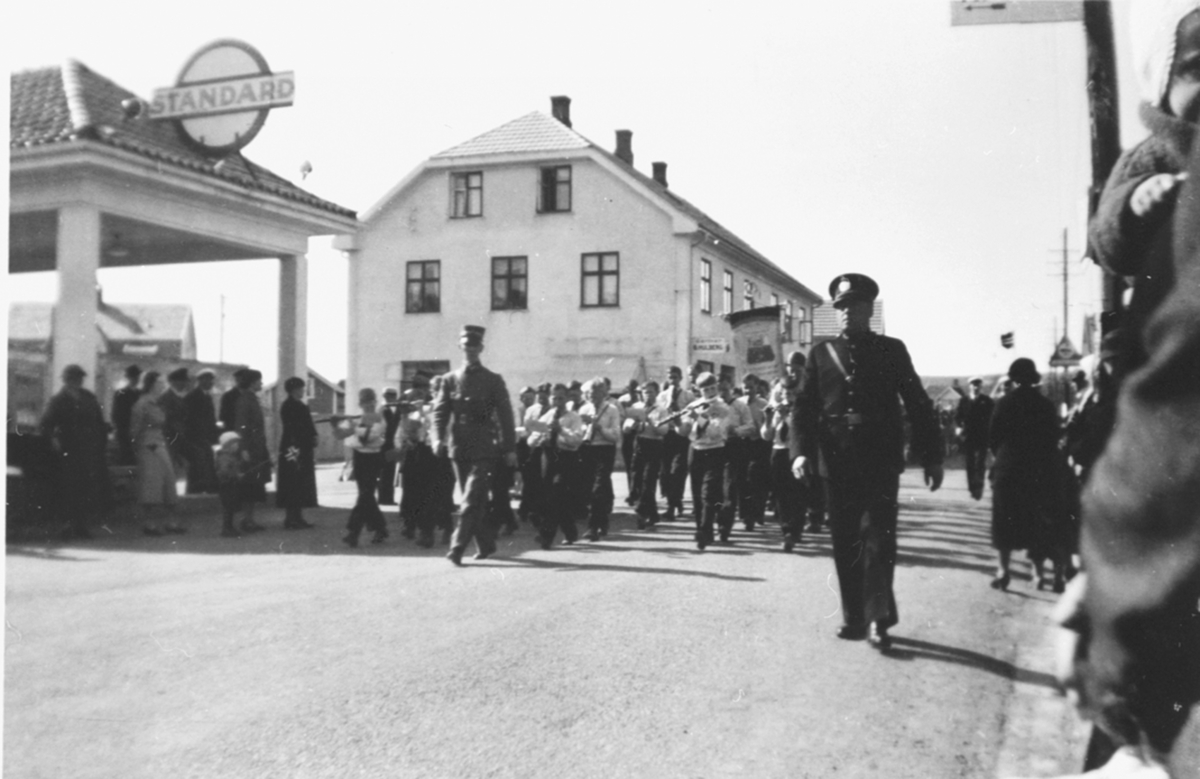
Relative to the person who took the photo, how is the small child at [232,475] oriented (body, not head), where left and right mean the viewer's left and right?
facing to the right of the viewer

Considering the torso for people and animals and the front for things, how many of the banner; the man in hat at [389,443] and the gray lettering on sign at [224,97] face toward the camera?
3

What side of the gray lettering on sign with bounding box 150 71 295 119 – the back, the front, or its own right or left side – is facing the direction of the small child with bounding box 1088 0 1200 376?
front

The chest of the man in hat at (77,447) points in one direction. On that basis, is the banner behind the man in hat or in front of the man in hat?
in front

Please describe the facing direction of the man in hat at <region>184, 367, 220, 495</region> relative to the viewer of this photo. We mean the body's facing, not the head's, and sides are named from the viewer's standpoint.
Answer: facing the viewer and to the right of the viewer

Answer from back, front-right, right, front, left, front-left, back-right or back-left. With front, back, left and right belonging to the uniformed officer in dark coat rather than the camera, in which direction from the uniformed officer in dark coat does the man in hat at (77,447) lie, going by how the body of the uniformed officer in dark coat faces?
right

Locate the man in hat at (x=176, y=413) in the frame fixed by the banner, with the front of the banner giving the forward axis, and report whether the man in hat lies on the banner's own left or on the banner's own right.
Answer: on the banner's own right

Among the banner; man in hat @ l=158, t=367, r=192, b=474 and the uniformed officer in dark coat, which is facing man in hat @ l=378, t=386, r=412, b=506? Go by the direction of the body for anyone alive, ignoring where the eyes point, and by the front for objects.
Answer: man in hat @ l=158, t=367, r=192, b=474

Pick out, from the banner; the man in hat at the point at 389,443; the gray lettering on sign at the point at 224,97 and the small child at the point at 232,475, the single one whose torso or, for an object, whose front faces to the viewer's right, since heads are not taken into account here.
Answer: the small child

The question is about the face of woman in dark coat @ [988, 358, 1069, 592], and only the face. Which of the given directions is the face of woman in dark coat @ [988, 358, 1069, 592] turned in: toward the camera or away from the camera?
away from the camera

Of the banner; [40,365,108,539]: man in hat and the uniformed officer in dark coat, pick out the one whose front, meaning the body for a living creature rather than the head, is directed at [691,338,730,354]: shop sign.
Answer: the man in hat

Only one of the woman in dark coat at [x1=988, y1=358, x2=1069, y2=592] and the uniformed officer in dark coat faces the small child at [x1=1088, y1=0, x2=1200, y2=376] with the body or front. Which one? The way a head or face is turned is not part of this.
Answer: the uniformed officer in dark coat

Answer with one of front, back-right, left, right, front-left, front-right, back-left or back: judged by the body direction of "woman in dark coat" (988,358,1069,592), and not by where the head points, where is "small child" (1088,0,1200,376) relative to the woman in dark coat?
back

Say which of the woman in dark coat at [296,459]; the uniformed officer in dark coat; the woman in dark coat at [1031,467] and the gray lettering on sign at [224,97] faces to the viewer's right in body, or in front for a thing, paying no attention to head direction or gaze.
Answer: the woman in dark coat at [296,459]

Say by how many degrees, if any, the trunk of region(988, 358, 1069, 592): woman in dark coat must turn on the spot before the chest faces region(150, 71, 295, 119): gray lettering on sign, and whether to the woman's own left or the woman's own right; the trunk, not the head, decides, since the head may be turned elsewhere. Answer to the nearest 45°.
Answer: approximately 90° to the woman's own left

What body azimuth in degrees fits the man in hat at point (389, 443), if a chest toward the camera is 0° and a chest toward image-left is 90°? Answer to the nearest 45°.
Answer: approximately 0°
